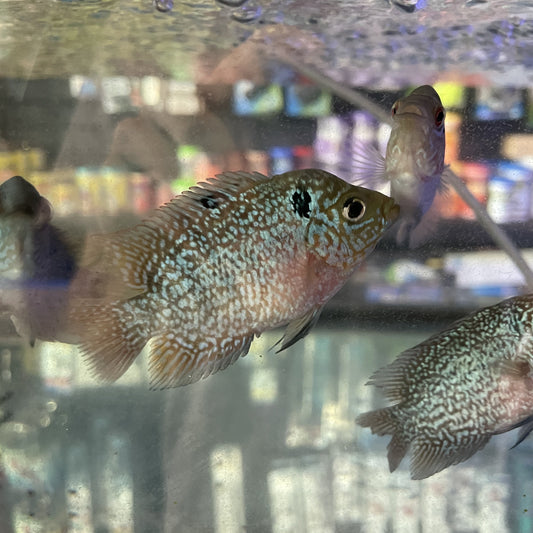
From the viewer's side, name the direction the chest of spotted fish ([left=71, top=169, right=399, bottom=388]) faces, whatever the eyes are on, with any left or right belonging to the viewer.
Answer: facing to the right of the viewer

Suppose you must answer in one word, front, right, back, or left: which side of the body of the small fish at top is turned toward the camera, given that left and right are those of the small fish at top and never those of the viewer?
front

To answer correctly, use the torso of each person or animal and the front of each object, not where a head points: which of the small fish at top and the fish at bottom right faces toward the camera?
the small fish at top

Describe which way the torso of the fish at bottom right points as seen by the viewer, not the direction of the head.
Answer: to the viewer's right

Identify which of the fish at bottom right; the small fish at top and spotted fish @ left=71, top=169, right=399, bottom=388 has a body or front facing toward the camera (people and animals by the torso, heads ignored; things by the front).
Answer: the small fish at top

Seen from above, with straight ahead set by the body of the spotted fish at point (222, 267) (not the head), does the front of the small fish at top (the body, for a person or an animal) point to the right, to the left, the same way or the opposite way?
to the right

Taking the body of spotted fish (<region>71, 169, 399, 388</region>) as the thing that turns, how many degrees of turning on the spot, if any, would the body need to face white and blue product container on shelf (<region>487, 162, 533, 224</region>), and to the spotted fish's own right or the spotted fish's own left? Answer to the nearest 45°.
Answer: approximately 45° to the spotted fish's own left
